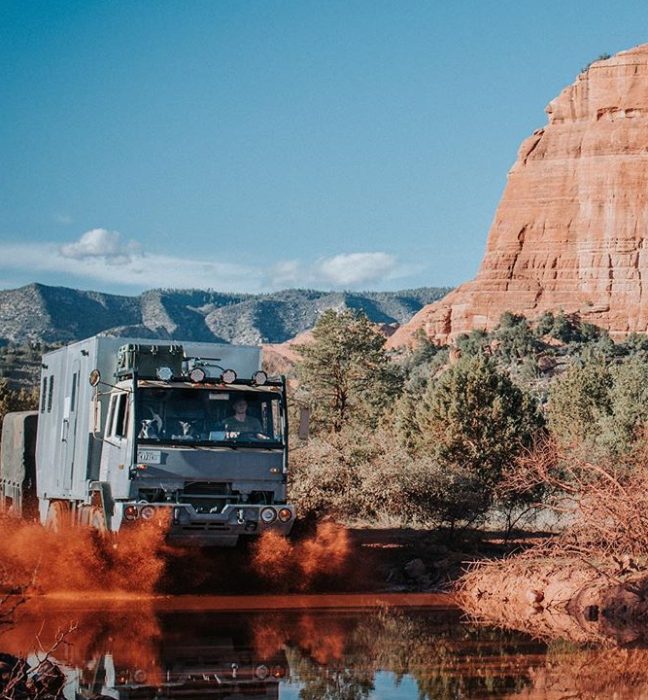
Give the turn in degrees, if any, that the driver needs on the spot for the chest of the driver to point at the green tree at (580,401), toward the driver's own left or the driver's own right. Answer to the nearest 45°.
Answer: approximately 135° to the driver's own left

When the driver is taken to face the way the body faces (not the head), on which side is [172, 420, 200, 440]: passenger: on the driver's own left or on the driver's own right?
on the driver's own right

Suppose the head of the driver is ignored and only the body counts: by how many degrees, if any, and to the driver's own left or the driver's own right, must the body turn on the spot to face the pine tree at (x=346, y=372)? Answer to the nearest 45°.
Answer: approximately 180°

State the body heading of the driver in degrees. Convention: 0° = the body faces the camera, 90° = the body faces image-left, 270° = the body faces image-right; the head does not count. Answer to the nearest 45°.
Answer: approximately 0°

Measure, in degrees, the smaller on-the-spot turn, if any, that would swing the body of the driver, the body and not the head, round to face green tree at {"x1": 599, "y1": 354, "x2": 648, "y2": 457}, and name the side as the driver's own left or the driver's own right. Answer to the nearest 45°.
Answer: approximately 135° to the driver's own left

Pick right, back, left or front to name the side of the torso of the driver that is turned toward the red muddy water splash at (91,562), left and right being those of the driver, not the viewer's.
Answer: right

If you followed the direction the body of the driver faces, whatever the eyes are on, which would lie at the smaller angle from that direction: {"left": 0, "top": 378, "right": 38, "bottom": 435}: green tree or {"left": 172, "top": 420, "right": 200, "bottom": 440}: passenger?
the passenger
